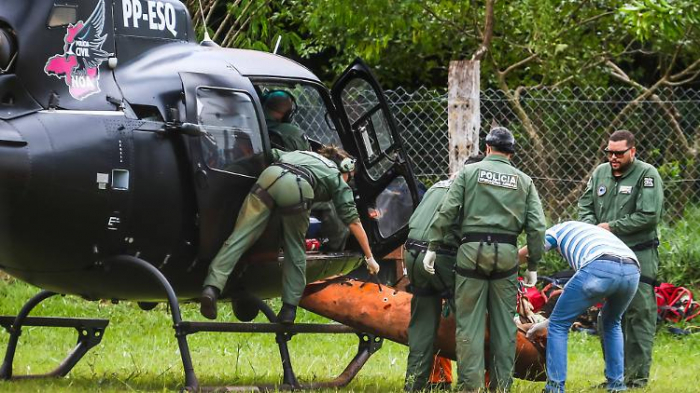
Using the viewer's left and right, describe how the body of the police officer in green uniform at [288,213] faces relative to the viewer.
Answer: facing away from the viewer and to the right of the viewer

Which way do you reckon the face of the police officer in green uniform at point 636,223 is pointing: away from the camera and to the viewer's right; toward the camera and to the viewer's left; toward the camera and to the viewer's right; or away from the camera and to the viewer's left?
toward the camera and to the viewer's left

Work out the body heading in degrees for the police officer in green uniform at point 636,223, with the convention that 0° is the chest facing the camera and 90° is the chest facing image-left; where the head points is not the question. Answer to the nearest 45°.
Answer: approximately 45°

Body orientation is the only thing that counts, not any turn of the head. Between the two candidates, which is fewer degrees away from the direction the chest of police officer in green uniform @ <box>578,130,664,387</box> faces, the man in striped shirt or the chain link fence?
the man in striped shirt

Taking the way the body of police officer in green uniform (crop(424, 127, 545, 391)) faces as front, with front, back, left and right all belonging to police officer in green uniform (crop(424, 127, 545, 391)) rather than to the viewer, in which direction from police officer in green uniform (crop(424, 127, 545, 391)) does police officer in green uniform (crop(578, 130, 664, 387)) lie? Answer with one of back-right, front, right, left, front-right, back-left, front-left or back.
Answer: front-right

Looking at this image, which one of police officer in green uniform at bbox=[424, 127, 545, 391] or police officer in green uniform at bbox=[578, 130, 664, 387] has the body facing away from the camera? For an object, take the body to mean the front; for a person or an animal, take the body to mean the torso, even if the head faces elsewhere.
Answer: police officer in green uniform at bbox=[424, 127, 545, 391]

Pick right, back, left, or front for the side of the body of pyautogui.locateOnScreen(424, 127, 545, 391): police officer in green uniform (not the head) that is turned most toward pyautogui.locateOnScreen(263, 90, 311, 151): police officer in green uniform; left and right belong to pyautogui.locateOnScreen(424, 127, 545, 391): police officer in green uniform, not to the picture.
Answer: left

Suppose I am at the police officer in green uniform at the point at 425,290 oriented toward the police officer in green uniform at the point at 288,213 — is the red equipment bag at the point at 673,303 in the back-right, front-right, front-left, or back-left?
back-right

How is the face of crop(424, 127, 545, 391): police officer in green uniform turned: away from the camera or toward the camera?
away from the camera

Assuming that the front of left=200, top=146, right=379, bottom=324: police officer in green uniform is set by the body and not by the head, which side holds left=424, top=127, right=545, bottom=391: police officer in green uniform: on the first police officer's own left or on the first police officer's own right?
on the first police officer's own right

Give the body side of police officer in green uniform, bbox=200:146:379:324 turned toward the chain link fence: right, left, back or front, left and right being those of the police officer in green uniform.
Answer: front

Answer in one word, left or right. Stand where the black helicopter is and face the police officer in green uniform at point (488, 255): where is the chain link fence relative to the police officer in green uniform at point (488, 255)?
left

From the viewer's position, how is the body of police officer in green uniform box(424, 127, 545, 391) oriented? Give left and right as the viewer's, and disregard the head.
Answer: facing away from the viewer

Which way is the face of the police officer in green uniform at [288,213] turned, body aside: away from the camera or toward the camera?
away from the camera

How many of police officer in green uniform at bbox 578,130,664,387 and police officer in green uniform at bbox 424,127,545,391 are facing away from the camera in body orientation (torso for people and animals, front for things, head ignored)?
1
